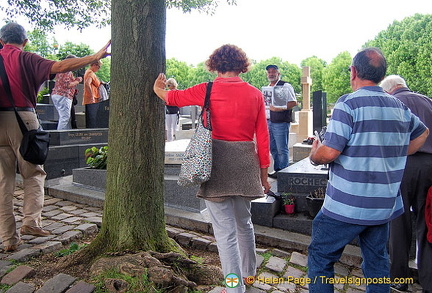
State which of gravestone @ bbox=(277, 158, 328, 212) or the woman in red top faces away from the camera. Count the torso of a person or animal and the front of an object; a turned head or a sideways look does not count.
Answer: the woman in red top

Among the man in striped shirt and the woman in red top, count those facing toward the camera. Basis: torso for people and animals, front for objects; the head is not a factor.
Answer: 0

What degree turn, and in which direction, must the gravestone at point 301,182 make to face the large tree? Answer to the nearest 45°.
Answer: approximately 45° to its right

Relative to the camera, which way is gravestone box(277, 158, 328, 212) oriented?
toward the camera

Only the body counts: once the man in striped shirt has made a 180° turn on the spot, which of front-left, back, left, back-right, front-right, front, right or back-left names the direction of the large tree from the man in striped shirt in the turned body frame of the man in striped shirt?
back-right

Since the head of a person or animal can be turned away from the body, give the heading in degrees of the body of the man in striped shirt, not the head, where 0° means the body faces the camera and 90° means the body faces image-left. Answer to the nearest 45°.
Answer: approximately 135°

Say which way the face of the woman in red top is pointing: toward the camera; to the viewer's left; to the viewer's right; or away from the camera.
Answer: away from the camera

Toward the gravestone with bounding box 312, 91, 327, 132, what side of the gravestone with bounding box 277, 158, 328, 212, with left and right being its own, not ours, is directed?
back

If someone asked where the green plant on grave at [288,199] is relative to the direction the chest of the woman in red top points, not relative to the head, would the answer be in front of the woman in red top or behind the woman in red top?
in front

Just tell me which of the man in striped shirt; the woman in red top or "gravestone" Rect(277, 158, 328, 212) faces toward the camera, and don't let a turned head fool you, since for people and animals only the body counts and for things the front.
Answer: the gravestone

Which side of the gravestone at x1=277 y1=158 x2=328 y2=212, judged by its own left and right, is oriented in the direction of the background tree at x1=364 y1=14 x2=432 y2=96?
back

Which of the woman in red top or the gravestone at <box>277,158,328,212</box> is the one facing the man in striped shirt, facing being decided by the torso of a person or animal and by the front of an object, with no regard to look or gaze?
the gravestone

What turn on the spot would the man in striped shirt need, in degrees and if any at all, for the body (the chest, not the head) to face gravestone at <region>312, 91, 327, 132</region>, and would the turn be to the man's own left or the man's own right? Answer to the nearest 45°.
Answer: approximately 45° to the man's own right

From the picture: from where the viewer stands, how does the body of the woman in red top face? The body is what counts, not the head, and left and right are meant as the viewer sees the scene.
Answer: facing away from the viewer

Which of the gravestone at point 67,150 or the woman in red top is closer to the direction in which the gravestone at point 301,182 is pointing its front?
the woman in red top

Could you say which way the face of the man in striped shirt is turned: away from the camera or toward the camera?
away from the camera
